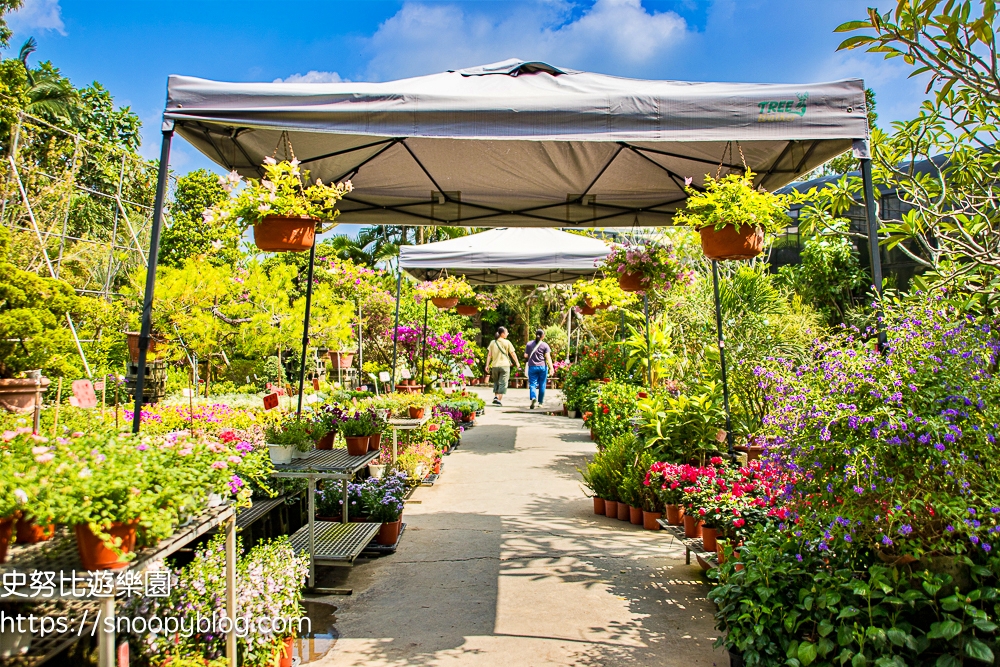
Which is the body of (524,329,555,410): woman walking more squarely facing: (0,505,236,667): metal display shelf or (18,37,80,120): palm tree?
the palm tree

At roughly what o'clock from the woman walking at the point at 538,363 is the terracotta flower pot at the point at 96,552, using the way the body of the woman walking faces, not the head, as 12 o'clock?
The terracotta flower pot is roughly at 6 o'clock from the woman walking.

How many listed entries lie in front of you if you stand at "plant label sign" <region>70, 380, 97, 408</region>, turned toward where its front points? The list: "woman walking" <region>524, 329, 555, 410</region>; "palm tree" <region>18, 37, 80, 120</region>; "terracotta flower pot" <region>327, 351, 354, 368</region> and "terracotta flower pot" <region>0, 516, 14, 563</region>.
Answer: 1

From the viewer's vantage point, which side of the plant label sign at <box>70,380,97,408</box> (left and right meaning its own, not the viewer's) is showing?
front

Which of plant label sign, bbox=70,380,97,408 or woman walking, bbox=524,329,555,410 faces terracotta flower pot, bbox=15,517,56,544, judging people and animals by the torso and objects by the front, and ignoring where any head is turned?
the plant label sign

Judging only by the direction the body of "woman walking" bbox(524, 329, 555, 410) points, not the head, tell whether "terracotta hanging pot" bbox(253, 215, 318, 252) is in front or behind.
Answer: behind

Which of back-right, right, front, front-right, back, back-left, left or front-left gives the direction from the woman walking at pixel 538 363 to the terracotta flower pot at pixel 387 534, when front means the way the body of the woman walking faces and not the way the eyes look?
back

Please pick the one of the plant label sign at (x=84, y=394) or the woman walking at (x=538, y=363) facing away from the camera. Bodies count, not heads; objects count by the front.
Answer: the woman walking

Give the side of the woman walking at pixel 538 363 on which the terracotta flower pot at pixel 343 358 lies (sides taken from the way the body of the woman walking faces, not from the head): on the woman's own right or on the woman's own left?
on the woman's own left

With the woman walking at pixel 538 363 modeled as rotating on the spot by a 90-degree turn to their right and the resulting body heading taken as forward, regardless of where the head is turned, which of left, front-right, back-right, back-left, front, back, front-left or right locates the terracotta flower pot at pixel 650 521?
right

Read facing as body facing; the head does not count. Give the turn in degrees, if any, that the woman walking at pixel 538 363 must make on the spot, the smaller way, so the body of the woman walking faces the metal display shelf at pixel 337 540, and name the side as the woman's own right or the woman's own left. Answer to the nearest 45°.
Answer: approximately 180°

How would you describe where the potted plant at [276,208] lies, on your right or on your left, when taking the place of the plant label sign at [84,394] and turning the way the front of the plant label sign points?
on your left

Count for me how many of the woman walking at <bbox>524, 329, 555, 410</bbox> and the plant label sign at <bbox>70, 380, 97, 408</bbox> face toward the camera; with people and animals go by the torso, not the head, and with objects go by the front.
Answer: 1

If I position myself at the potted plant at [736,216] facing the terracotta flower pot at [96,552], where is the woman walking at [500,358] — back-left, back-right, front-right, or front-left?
back-right

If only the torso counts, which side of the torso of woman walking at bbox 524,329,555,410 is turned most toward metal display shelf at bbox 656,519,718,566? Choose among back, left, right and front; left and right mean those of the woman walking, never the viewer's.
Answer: back

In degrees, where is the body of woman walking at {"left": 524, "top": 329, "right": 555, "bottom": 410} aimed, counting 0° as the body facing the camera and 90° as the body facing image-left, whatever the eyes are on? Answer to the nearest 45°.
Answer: approximately 180°
